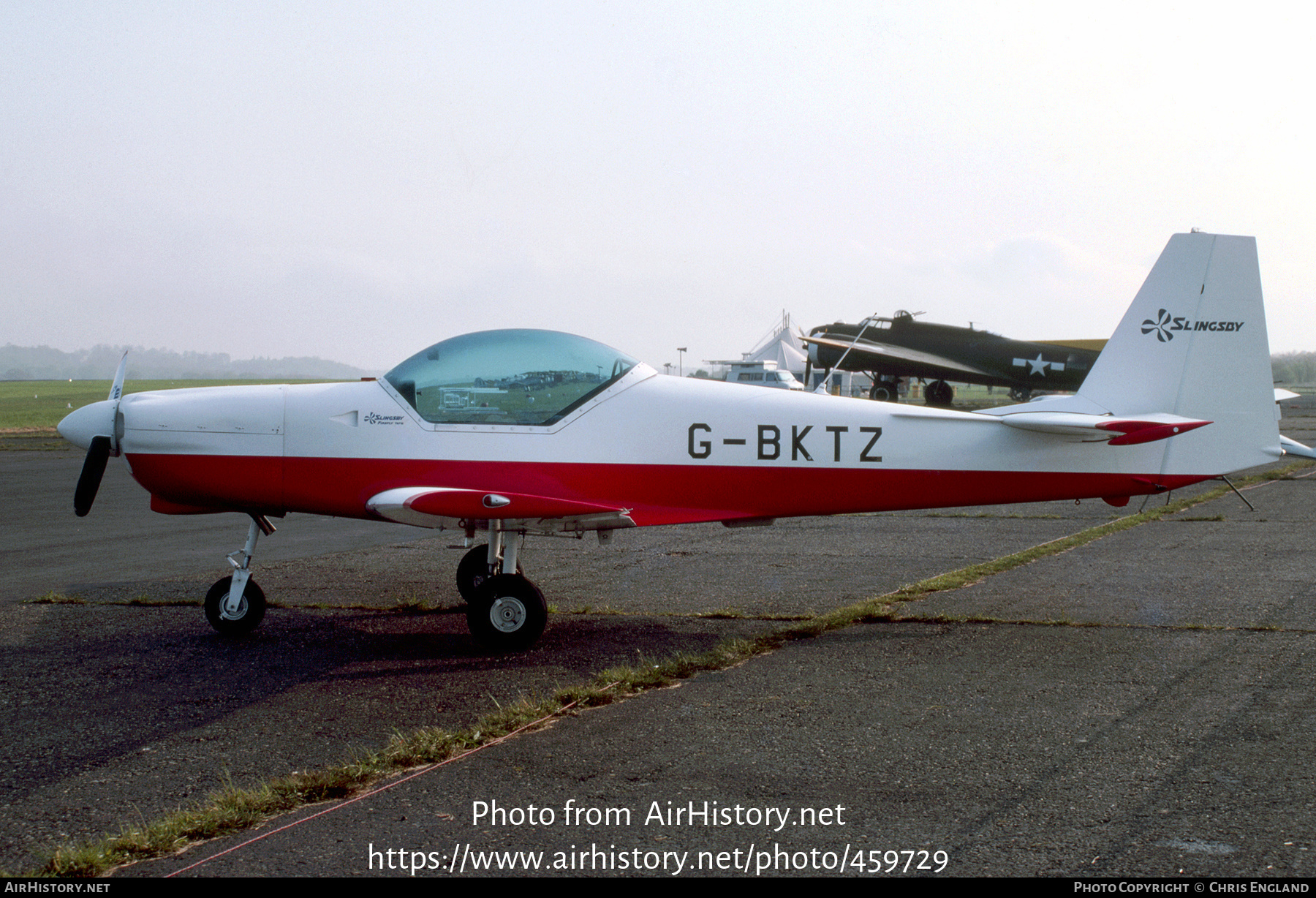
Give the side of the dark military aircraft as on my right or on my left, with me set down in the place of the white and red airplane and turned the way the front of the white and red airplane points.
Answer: on my right

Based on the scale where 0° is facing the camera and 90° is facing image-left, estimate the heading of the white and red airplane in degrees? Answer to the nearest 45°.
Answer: approximately 90°
